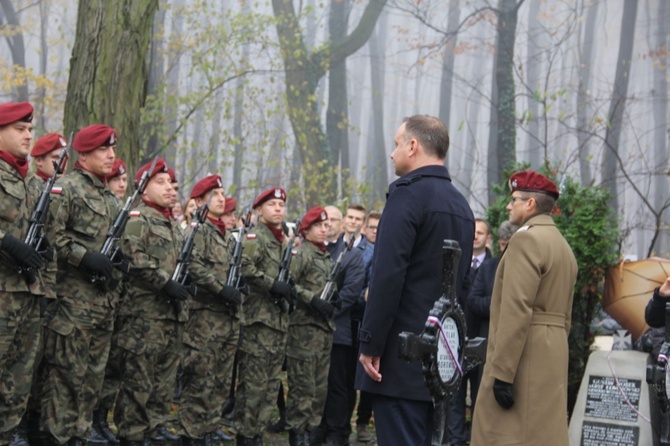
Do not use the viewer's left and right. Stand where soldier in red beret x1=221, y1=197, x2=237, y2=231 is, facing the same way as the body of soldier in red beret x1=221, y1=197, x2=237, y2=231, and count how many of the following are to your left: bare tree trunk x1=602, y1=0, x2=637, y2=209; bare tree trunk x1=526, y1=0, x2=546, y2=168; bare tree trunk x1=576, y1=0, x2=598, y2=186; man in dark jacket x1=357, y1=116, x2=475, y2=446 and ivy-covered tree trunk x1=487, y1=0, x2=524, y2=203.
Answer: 4

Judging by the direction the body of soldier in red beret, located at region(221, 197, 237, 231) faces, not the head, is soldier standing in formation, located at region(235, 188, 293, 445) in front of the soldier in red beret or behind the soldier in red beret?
in front

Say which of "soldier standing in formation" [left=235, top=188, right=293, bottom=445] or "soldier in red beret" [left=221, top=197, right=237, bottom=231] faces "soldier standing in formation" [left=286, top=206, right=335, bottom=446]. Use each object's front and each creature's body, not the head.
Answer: the soldier in red beret

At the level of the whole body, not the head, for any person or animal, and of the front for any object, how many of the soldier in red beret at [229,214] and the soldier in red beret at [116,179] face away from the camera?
0

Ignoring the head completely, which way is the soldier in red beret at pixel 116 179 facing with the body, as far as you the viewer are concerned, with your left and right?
facing the viewer and to the right of the viewer

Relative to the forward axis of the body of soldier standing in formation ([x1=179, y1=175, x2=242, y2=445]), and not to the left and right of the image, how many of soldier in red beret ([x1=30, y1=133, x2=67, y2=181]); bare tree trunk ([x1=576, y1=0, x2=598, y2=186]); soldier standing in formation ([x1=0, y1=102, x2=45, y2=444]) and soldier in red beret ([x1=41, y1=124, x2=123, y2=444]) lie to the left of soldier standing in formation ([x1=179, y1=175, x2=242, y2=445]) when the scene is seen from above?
1

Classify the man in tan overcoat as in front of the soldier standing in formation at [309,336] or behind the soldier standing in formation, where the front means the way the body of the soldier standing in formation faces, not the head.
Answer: in front

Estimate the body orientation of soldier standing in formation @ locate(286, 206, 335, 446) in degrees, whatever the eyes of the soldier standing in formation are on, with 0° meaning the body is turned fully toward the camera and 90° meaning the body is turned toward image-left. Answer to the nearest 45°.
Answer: approximately 315°

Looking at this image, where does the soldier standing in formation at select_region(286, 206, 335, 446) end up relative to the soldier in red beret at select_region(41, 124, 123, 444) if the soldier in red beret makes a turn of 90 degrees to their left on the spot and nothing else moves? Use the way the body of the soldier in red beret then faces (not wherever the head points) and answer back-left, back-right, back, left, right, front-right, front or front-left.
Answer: front

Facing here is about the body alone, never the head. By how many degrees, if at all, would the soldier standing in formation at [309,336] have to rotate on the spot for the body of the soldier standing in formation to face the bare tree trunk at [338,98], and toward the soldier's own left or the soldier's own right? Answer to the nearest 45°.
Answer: approximately 135° to the soldier's own left

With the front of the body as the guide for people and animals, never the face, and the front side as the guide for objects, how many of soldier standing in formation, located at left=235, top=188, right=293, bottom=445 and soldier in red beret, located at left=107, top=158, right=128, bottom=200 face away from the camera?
0

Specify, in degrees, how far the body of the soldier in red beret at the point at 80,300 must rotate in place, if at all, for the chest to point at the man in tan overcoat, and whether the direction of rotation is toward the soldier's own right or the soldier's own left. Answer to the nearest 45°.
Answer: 0° — they already face them

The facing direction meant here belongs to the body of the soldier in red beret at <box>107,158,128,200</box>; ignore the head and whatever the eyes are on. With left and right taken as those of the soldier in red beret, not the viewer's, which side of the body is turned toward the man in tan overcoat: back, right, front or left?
front

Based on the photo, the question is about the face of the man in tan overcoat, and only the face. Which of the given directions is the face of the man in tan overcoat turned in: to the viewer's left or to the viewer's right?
to the viewer's left
